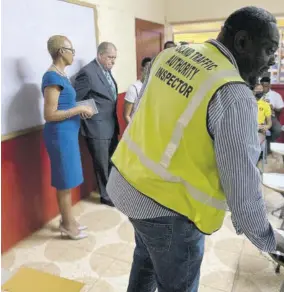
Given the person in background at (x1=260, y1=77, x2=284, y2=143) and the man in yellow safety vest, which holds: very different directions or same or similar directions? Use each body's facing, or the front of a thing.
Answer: very different directions

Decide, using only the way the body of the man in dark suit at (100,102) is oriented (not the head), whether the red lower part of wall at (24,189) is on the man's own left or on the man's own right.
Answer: on the man's own right

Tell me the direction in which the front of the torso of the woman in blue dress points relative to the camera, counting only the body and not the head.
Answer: to the viewer's right

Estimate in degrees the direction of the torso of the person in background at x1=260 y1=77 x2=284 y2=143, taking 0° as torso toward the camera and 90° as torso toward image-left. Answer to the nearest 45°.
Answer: approximately 45°

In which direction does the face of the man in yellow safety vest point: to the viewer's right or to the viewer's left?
to the viewer's right

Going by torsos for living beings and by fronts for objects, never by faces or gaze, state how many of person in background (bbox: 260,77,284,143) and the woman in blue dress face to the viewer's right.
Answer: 1

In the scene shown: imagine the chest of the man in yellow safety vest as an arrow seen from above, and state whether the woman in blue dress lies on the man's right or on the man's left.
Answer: on the man's left

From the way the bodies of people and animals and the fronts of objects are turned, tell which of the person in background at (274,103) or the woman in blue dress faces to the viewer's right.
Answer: the woman in blue dress

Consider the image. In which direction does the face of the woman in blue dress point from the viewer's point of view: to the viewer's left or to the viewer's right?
to the viewer's right

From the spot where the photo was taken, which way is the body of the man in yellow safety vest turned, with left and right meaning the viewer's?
facing away from the viewer and to the right of the viewer
